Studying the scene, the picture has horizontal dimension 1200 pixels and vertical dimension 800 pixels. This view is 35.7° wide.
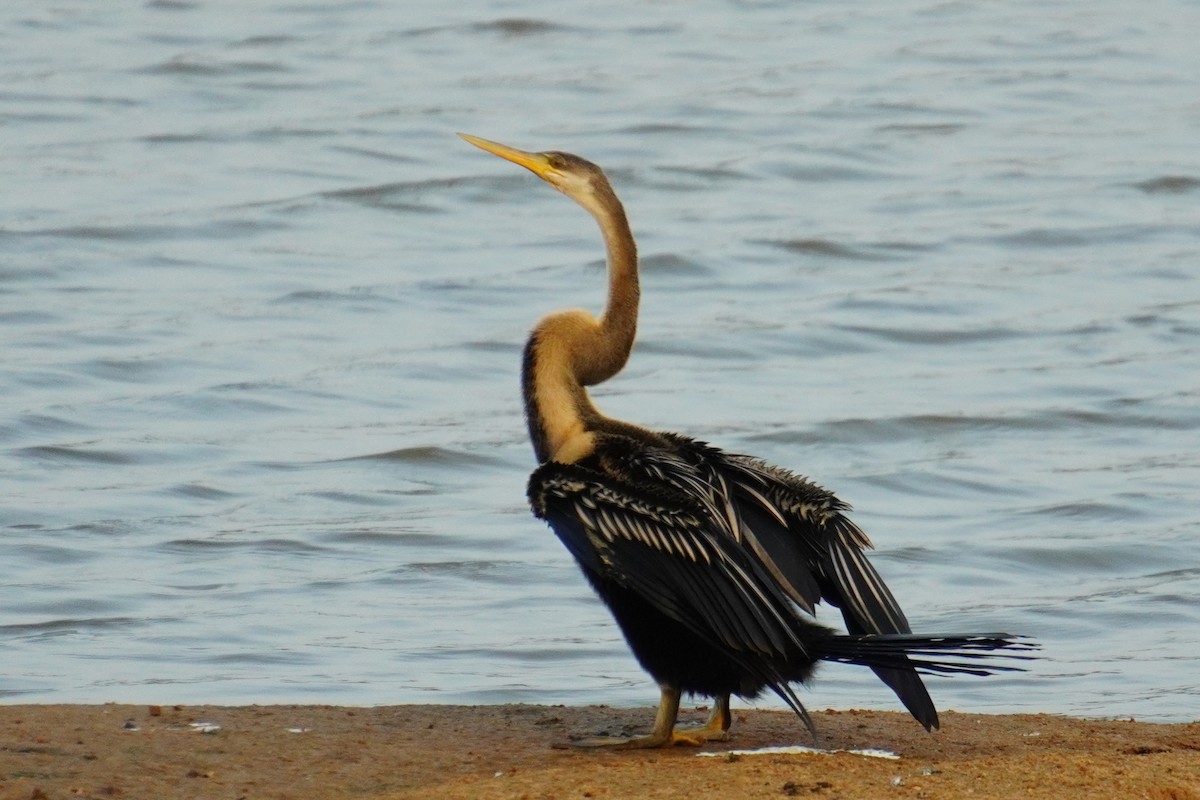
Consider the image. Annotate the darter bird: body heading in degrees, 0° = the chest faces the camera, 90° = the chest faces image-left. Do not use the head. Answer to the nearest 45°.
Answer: approximately 90°
